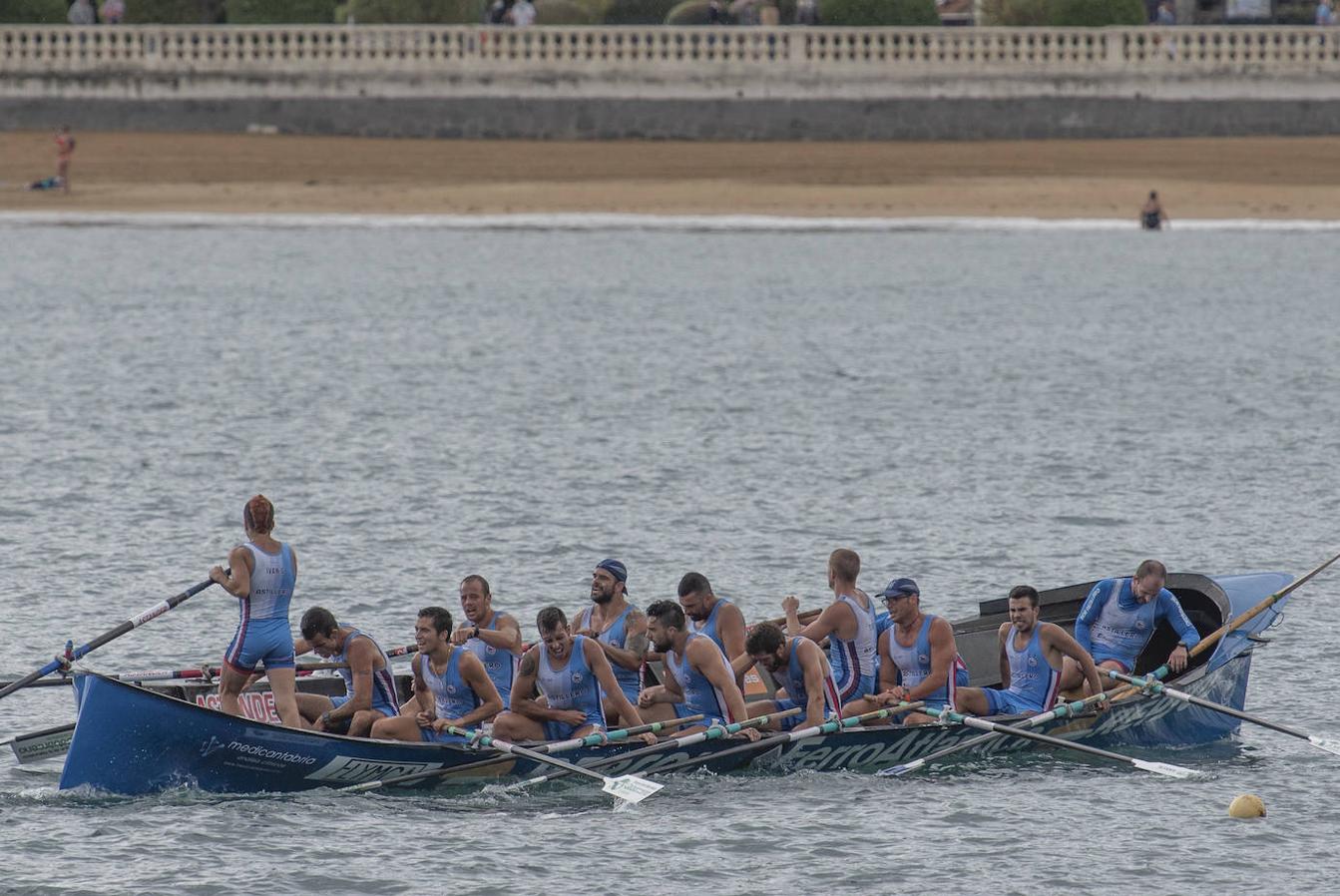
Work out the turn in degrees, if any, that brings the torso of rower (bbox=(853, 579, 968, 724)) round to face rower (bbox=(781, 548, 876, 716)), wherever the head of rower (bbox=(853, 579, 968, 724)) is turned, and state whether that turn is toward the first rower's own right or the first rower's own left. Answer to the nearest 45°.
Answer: approximately 45° to the first rower's own right

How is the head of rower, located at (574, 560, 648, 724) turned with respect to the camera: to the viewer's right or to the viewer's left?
to the viewer's left

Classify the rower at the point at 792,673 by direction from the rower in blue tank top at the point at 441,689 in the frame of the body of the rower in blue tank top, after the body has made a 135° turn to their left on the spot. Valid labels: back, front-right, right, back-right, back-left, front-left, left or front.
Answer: front

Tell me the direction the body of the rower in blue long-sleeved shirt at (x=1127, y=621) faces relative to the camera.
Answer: toward the camera

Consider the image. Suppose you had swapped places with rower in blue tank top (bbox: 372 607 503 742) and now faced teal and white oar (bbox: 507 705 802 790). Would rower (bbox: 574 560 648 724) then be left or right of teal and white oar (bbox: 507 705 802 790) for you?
left

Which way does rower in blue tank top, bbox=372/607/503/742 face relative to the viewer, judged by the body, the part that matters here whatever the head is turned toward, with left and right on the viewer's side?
facing the viewer and to the left of the viewer

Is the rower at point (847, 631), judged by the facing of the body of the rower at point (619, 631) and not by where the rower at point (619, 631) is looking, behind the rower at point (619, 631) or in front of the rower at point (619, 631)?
behind

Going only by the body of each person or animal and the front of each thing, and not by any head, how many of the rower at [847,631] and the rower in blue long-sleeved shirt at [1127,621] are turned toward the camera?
1

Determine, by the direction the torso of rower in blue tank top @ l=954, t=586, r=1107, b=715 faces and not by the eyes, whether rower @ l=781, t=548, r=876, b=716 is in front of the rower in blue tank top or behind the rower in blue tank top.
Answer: in front

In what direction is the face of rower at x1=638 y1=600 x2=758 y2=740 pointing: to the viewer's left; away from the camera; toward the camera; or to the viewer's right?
to the viewer's left
